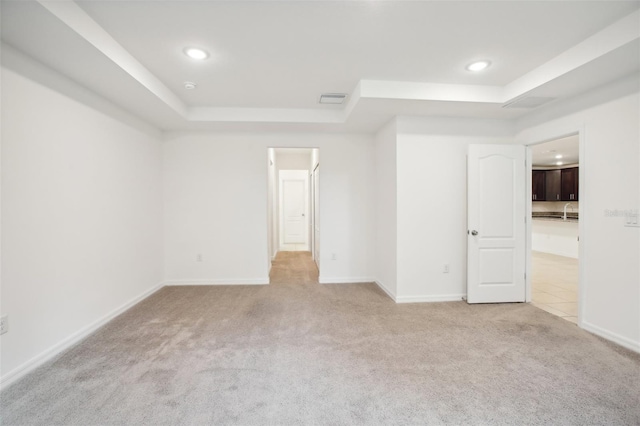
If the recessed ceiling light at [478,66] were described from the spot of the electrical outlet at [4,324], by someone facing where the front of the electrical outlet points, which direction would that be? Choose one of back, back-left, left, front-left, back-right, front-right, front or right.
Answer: front

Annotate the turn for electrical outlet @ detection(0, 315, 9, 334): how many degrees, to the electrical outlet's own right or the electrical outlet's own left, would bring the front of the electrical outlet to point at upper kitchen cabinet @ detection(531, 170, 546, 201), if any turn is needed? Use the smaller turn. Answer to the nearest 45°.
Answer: approximately 45° to the electrical outlet's own left

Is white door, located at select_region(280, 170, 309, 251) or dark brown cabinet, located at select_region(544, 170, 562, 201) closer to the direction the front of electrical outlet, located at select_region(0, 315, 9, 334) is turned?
the dark brown cabinet

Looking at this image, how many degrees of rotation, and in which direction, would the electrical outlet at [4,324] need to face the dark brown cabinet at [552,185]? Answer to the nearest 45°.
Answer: approximately 45° to its left

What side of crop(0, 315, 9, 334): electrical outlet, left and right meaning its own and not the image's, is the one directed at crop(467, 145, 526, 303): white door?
front

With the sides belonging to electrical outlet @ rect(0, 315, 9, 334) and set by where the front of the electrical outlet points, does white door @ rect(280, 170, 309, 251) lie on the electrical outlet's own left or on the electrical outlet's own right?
on the electrical outlet's own left

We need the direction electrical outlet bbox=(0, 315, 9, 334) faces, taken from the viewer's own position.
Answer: facing the viewer and to the right of the viewer

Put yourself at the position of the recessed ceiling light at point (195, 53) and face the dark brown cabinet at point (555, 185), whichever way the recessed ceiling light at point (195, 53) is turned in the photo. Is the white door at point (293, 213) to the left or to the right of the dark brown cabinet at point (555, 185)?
left

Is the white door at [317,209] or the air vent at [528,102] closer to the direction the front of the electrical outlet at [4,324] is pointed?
the air vent

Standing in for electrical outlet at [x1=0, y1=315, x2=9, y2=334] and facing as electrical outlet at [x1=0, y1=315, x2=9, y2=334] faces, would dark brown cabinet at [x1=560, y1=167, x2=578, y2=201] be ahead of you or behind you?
ahead

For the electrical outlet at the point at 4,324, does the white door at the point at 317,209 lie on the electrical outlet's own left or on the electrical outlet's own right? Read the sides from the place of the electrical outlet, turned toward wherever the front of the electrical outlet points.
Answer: on the electrical outlet's own left

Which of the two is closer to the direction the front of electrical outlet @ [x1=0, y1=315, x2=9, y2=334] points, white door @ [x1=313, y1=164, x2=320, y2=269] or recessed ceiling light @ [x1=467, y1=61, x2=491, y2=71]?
the recessed ceiling light
